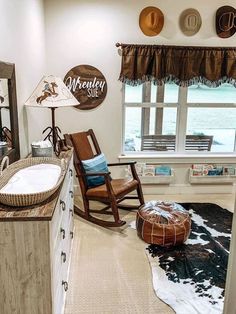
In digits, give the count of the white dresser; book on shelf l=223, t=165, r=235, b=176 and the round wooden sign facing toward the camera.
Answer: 2

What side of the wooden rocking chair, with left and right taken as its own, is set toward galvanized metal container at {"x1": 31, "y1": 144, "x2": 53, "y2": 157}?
right

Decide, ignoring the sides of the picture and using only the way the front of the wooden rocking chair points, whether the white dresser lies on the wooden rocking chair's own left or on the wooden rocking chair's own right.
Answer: on the wooden rocking chair's own right

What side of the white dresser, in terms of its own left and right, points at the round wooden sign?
left

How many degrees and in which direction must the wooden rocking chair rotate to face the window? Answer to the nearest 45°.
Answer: approximately 90° to its left

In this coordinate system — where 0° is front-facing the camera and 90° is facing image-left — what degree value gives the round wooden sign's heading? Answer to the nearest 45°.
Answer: approximately 0°

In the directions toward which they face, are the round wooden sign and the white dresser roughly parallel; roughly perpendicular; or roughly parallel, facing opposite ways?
roughly perpendicular

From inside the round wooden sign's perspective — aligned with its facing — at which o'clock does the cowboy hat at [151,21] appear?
The cowboy hat is roughly at 9 o'clock from the round wooden sign.

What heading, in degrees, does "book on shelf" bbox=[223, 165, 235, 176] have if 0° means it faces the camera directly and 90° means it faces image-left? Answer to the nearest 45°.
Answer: approximately 0°

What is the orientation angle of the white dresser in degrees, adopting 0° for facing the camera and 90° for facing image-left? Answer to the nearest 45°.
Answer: approximately 270°

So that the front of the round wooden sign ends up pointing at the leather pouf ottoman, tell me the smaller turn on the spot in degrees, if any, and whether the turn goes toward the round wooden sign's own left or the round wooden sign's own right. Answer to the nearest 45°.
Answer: approximately 45° to the round wooden sign's own left

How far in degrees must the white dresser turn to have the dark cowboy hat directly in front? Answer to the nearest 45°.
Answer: approximately 45° to its left
